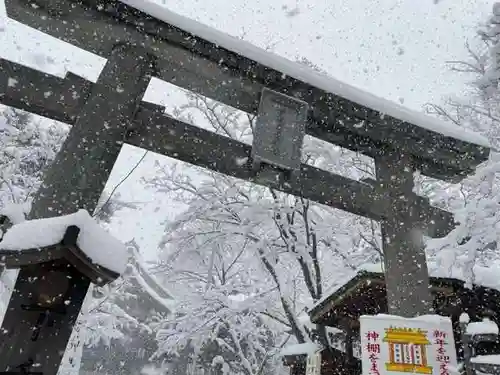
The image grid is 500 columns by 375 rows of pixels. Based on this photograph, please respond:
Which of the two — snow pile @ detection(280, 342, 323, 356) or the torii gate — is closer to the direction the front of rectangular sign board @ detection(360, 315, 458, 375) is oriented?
the torii gate

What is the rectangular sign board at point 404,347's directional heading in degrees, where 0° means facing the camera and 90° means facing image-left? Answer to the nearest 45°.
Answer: approximately 0°

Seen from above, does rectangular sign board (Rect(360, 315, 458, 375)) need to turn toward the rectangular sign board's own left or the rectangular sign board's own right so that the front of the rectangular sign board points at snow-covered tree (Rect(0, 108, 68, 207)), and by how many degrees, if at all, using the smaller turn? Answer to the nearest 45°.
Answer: approximately 90° to the rectangular sign board's own right

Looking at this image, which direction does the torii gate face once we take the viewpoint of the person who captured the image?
facing the viewer and to the right of the viewer

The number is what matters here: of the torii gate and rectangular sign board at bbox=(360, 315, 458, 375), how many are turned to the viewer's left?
0

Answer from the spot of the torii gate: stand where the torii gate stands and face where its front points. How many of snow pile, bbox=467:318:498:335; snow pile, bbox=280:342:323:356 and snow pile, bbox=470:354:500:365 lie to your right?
0

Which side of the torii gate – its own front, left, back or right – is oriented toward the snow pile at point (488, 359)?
left

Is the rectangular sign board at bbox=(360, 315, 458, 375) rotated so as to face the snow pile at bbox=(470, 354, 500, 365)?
no

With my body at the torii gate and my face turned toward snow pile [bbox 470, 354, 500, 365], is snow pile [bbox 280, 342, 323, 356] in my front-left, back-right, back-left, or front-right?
front-left

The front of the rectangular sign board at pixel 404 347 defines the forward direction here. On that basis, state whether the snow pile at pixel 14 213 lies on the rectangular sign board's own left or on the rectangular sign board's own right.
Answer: on the rectangular sign board's own right

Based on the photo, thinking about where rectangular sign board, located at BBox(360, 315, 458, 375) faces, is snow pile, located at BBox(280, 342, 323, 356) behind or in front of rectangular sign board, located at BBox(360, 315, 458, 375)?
behind

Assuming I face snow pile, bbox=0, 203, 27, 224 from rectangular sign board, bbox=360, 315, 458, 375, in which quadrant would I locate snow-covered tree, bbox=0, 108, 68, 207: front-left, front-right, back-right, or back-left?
front-right

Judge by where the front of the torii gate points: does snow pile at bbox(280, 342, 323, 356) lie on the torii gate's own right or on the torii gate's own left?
on the torii gate's own left
